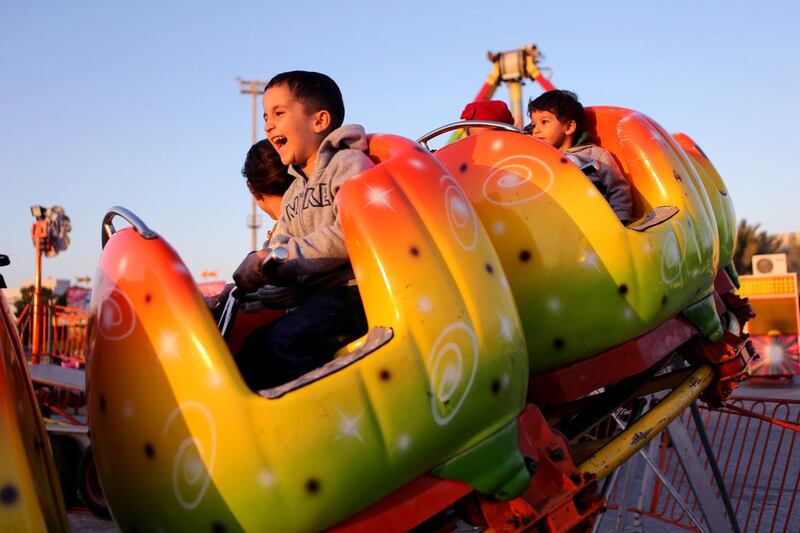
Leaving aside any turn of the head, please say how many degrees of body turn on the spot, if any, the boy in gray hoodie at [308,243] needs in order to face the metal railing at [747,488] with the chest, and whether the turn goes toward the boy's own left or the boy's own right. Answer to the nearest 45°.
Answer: approximately 180°

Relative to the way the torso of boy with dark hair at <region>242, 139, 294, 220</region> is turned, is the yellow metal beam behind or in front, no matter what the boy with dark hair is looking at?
behind

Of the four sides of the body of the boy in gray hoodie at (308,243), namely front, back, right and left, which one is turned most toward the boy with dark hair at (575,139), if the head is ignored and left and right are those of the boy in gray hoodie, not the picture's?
back

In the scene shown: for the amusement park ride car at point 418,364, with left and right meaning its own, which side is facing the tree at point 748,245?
back

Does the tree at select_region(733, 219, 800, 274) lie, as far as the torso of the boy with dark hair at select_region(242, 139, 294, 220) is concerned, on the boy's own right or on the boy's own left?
on the boy's own right

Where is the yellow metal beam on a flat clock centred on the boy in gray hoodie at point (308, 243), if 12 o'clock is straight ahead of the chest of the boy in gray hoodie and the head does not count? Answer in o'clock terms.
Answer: The yellow metal beam is roughly at 7 o'clock from the boy in gray hoodie.

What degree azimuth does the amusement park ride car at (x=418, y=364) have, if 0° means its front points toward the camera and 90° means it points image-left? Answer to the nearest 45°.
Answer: approximately 45°
